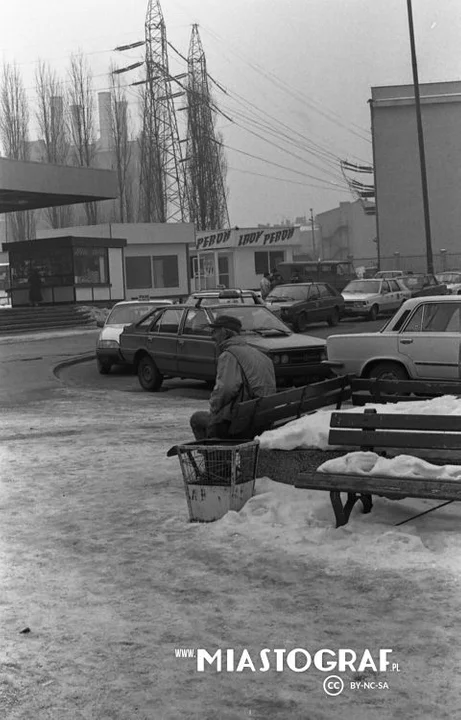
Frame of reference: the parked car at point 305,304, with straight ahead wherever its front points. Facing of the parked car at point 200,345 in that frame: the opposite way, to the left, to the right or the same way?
to the left

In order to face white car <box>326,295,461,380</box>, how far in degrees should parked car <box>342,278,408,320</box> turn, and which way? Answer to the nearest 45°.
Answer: approximately 45° to its left

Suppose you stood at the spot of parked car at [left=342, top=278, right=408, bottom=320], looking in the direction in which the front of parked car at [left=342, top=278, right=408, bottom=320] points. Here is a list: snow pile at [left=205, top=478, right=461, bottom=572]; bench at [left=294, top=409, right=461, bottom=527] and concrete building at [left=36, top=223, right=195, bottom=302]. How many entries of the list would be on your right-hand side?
1

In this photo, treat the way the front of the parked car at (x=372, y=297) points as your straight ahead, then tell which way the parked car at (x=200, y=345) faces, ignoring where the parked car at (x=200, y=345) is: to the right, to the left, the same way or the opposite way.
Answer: to the left

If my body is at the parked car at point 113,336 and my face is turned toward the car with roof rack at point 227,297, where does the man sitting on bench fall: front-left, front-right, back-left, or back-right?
back-right

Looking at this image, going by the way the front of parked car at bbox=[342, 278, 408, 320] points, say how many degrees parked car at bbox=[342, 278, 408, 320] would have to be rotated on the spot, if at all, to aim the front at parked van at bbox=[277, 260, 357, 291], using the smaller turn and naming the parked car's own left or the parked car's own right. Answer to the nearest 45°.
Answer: approximately 135° to the parked car's own right

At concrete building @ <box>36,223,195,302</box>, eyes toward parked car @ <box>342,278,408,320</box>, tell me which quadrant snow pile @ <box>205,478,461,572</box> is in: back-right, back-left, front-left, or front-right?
front-right

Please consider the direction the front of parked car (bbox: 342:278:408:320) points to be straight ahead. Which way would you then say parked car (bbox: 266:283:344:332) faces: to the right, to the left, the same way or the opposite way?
the same way

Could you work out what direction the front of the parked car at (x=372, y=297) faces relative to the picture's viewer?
facing the viewer and to the left of the viewer

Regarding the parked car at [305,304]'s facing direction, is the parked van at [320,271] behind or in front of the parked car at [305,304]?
behind

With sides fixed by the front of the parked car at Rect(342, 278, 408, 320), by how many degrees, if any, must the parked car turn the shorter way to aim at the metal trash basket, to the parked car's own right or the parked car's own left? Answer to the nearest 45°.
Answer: approximately 45° to the parked car's own left

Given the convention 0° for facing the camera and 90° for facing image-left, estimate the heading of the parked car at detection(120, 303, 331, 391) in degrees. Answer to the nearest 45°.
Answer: approximately 315°

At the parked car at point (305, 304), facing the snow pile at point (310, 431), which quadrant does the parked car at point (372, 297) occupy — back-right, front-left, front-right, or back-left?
back-left

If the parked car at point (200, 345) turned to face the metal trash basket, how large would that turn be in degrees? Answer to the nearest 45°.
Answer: approximately 45° to its right
